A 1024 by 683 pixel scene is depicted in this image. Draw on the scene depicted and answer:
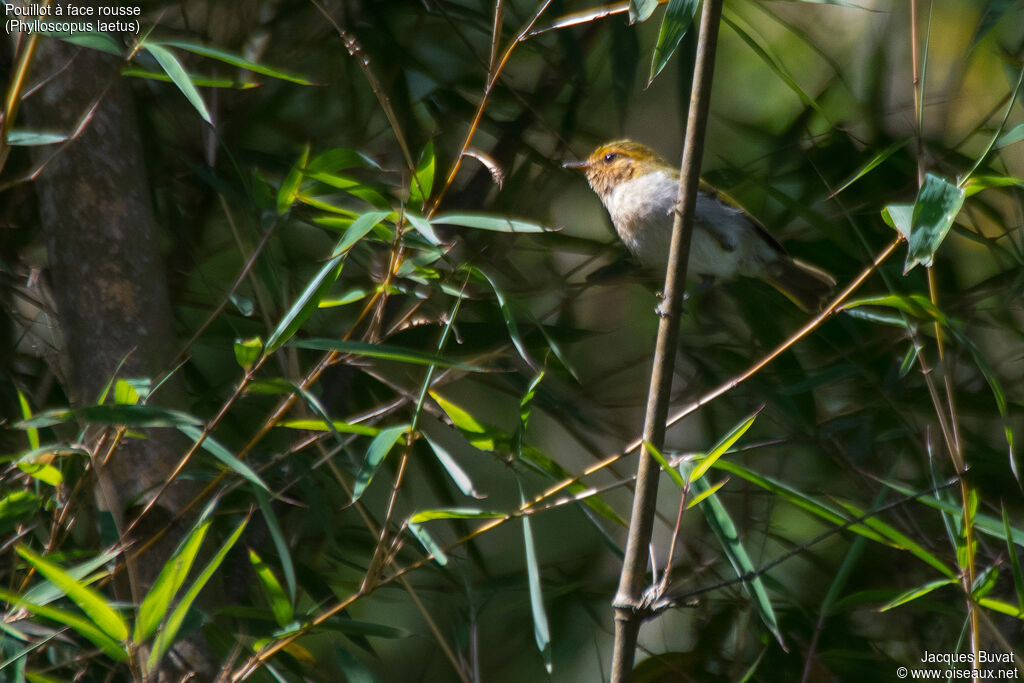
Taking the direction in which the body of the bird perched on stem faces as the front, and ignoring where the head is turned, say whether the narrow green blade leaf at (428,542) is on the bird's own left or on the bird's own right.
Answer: on the bird's own left

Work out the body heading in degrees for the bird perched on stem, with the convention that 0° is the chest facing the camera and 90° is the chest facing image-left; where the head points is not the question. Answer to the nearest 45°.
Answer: approximately 90°
